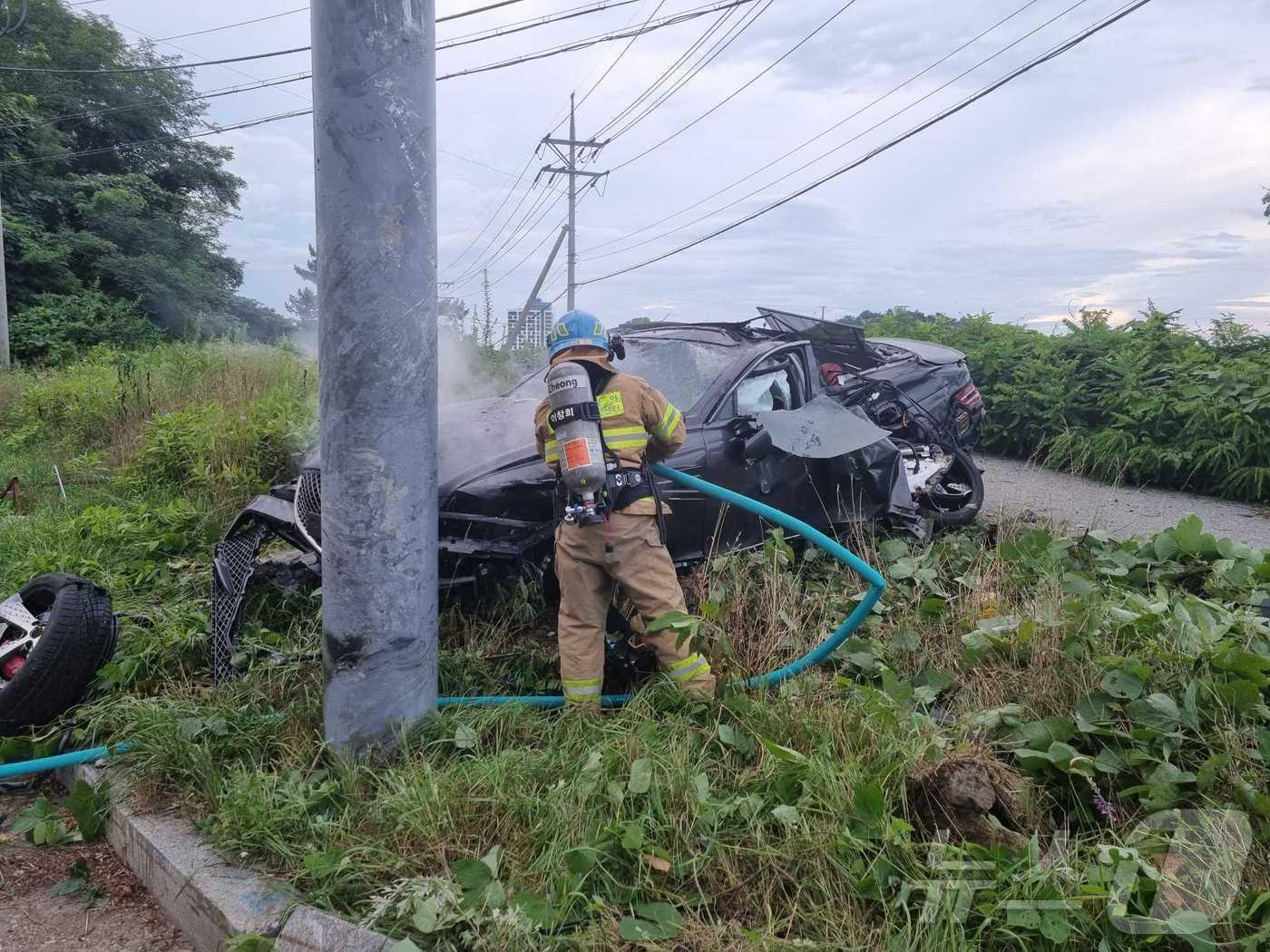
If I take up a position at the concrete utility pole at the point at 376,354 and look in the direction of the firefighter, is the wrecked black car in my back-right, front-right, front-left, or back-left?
front-left

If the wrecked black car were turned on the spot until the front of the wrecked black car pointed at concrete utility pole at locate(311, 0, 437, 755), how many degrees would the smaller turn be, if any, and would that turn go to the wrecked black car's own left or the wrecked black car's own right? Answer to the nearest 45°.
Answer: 0° — it already faces it

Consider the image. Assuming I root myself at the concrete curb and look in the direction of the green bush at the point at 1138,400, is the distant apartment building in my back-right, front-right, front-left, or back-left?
front-left

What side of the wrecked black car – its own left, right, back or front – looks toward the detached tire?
front

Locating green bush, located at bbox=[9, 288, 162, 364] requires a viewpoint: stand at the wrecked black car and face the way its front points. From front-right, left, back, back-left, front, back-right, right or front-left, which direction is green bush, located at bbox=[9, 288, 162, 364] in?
right

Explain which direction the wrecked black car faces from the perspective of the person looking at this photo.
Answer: facing the viewer and to the left of the viewer

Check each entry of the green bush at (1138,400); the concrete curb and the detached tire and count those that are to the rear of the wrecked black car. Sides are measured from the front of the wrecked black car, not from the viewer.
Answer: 1

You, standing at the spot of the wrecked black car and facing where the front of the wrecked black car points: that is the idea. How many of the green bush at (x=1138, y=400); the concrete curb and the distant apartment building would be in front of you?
1

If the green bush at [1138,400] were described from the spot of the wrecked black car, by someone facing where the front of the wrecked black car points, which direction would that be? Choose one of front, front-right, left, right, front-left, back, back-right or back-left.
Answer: back

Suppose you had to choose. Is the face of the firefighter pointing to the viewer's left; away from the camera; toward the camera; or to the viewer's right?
away from the camera
